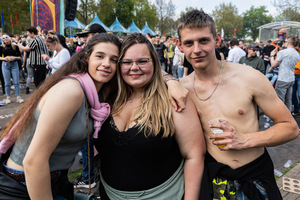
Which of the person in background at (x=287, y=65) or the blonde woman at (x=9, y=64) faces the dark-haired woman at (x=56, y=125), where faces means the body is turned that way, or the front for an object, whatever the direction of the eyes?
the blonde woman

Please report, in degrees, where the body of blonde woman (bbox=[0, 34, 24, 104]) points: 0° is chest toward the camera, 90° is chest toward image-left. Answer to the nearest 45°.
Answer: approximately 0°

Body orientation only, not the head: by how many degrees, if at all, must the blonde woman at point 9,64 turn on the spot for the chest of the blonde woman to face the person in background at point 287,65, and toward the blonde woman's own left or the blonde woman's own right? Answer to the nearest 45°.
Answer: approximately 45° to the blonde woman's own left
